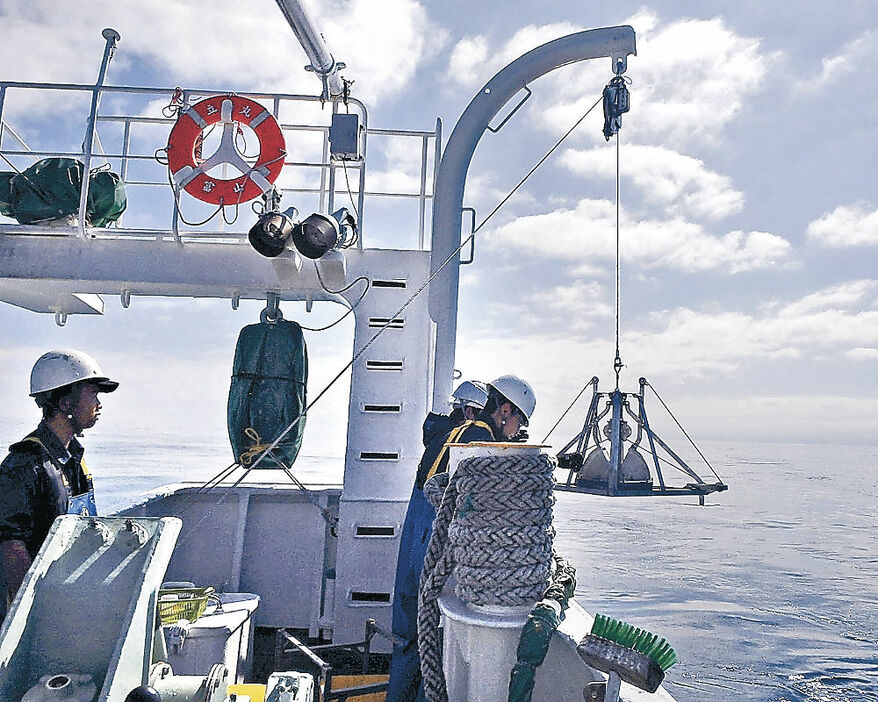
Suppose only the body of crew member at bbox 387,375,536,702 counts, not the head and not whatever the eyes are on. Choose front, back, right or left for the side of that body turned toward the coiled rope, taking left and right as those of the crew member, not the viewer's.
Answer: right

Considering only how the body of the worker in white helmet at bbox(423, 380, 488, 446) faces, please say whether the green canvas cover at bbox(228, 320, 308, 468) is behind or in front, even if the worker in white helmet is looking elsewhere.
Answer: behind

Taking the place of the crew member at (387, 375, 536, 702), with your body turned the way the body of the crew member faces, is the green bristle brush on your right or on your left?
on your right

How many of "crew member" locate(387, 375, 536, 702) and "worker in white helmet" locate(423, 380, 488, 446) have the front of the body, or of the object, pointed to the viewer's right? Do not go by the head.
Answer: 2

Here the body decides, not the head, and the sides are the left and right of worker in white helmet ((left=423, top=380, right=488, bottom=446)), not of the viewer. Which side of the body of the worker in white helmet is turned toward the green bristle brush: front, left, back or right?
right

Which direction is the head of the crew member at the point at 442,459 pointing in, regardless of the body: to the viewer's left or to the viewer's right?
to the viewer's right

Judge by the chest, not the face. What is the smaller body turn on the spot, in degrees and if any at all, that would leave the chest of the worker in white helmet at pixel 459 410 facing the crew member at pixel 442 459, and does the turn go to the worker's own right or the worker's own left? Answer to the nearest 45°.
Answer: approximately 90° to the worker's own right

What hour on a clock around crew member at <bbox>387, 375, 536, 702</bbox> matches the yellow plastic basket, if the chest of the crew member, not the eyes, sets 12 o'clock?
The yellow plastic basket is roughly at 6 o'clock from the crew member.

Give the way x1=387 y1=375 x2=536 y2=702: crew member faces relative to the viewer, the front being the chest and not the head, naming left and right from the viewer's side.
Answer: facing to the right of the viewer

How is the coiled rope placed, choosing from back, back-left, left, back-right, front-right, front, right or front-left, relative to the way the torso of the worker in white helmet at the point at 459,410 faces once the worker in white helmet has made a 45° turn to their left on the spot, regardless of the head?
back-right

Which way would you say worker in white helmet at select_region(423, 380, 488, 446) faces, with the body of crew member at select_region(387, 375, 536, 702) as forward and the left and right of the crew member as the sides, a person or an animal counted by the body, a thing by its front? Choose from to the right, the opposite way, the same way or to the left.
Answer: the same way

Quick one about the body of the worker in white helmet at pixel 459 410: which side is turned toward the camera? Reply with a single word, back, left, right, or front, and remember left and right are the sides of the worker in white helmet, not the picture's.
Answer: right
